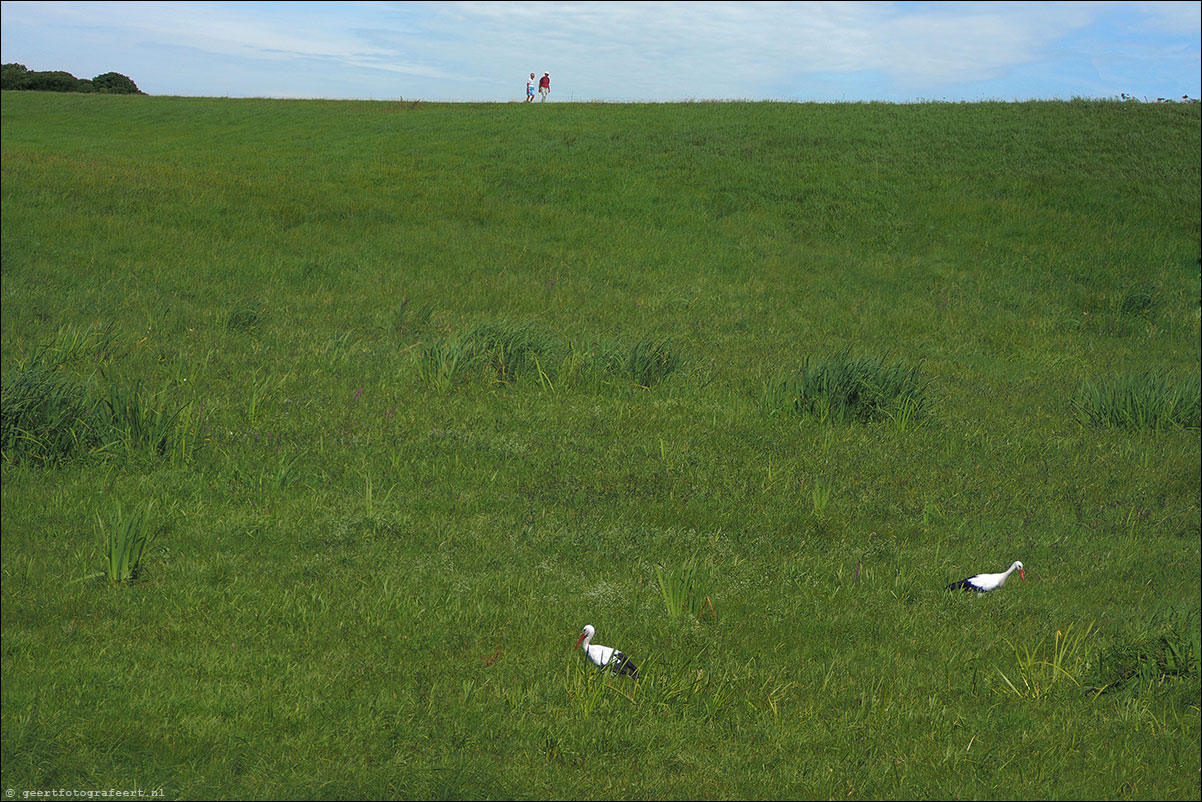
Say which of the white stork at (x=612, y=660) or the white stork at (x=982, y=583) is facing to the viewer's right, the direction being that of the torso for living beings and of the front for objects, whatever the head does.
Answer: the white stork at (x=982, y=583)

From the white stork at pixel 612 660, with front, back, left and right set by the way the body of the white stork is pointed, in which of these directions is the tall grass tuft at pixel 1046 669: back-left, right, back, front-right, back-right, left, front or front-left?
back

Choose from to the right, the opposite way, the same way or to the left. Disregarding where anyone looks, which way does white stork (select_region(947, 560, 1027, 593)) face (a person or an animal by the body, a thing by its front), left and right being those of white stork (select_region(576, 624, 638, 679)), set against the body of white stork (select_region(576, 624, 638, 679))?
the opposite way

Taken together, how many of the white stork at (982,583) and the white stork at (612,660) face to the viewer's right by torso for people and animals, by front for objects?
1

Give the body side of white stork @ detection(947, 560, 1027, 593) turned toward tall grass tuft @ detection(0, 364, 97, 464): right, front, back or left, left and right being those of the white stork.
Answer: back

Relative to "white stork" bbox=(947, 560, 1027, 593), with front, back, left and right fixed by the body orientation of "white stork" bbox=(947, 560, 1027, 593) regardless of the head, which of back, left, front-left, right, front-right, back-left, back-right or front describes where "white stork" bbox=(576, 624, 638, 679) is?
back-right

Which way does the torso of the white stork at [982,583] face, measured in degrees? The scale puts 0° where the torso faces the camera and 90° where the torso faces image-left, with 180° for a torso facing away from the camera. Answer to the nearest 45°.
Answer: approximately 270°

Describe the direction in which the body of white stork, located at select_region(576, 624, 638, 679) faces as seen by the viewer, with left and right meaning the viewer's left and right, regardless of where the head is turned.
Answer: facing to the left of the viewer

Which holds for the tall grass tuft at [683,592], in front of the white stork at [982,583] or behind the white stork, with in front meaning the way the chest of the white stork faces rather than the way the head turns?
behind

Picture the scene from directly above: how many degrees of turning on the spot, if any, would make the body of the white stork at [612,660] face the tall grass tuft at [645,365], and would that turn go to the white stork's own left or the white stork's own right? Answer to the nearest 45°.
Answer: approximately 90° to the white stork's own right

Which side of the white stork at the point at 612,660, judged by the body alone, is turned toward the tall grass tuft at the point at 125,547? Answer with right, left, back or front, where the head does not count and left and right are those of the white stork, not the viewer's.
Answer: front
